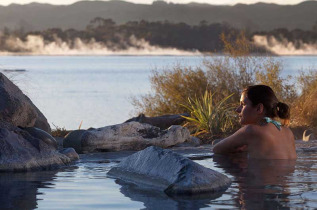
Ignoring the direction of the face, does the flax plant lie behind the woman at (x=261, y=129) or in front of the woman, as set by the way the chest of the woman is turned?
in front

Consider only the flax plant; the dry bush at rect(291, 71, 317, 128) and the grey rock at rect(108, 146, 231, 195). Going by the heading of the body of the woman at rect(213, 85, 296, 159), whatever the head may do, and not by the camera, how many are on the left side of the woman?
1

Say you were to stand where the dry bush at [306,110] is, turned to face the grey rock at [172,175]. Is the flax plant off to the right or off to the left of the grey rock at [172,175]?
right

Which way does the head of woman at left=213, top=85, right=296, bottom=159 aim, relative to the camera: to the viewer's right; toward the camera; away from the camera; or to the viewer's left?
to the viewer's left

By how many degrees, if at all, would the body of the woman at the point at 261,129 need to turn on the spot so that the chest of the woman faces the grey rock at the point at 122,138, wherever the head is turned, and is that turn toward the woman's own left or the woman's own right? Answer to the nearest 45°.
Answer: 0° — they already face it

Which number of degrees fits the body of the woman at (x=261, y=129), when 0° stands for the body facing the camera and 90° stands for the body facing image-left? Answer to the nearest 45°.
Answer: approximately 135°

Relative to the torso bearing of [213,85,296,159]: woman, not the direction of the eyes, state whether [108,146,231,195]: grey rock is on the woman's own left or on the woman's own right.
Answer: on the woman's own left
